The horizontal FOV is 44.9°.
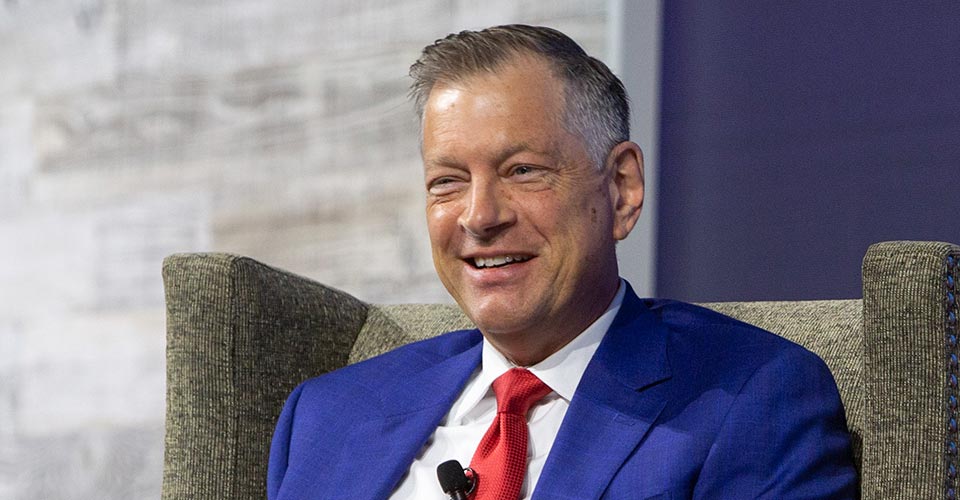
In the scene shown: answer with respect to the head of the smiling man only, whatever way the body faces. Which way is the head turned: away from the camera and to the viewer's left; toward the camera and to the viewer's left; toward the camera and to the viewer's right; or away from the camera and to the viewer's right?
toward the camera and to the viewer's left
